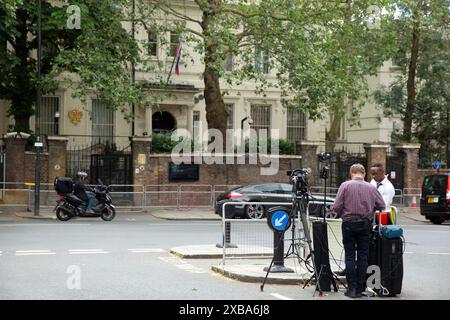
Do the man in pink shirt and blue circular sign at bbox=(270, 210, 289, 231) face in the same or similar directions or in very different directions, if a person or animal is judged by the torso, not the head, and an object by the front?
very different directions

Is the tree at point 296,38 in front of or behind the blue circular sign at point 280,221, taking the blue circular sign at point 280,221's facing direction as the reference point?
behind

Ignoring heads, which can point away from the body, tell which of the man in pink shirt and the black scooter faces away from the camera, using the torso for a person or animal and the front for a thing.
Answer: the man in pink shirt

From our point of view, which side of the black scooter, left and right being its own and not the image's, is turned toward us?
right

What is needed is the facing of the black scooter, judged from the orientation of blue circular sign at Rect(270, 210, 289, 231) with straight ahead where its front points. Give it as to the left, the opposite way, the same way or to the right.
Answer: to the left

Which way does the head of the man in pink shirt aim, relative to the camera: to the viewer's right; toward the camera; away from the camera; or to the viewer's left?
away from the camera

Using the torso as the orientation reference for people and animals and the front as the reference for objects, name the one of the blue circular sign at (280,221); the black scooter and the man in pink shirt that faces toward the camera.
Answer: the blue circular sign

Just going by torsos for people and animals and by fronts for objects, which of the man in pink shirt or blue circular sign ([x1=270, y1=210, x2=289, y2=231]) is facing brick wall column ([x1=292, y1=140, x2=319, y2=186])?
the man in pink shirt

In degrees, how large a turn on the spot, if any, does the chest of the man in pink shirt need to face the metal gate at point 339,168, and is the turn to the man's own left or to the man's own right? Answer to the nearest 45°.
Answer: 0° — they already face it

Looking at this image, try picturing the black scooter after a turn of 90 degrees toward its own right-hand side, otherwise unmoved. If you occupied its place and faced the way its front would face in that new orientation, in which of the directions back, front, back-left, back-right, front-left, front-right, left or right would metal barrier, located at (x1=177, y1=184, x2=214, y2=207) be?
back-left

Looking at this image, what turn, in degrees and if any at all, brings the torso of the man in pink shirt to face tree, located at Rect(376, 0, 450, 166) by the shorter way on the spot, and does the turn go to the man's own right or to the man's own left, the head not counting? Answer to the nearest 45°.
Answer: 0° — they already face it

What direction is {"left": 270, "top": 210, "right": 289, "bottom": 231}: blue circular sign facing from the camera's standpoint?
toward the camera

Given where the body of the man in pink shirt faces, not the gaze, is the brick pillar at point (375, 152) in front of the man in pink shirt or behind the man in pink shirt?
in front

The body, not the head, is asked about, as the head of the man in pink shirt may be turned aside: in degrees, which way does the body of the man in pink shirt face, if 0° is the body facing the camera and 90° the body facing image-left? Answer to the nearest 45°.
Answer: approximately 180°

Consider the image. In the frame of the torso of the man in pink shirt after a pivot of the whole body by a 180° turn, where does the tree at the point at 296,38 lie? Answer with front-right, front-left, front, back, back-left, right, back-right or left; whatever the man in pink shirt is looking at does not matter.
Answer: back
